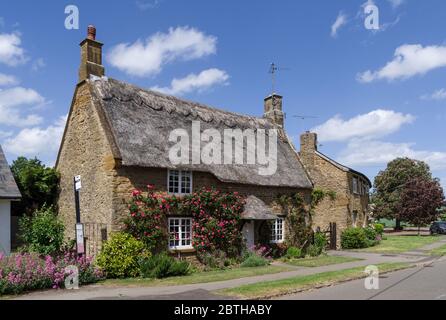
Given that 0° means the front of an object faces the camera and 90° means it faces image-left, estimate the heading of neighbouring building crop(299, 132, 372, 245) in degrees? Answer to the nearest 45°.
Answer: approximately 315°

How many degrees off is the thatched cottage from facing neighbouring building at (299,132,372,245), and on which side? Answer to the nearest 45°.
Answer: approximately 90° to its left

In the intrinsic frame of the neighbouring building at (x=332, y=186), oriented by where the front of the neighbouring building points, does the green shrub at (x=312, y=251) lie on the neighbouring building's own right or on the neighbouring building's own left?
on the neighbouring building's own right

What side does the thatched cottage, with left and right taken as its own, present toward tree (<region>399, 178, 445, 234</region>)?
left

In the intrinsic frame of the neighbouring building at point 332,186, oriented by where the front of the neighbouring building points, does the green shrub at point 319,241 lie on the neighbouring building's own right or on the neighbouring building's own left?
on the neighbouring building's own right

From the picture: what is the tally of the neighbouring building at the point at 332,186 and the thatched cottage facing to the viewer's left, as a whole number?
0

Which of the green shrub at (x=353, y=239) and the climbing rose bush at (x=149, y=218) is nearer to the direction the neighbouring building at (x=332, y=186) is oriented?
the green shrub

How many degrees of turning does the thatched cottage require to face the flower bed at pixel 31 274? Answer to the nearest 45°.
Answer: approximately 45° to its right

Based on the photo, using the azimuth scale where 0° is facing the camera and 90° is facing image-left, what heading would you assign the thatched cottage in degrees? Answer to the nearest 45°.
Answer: approximately 315°
